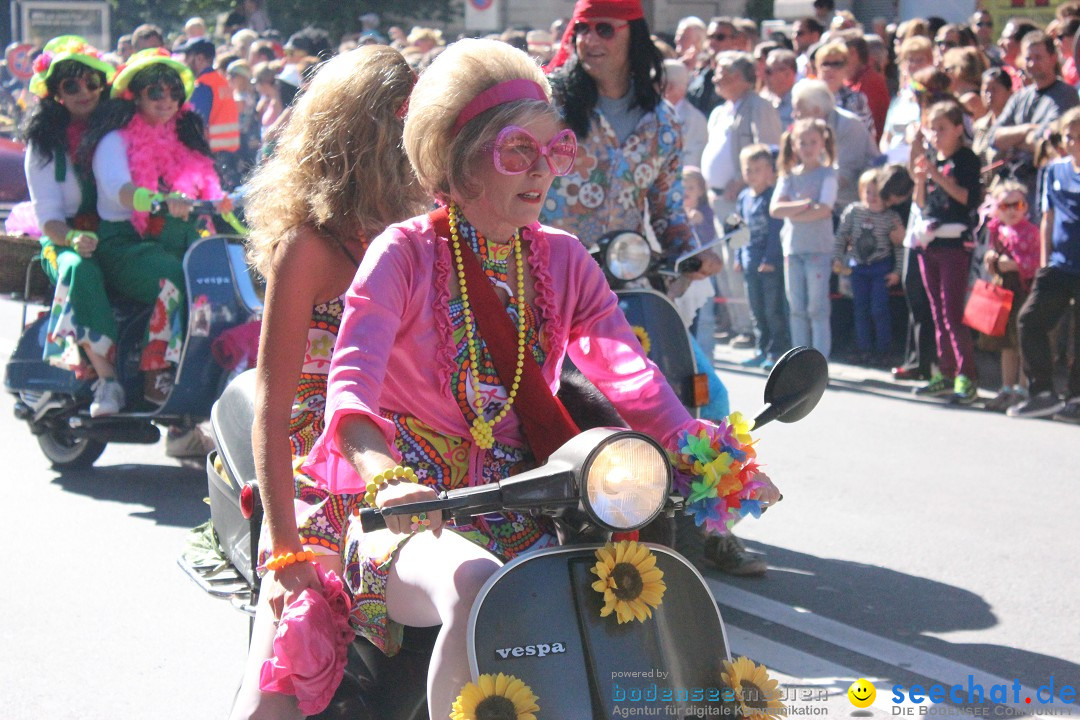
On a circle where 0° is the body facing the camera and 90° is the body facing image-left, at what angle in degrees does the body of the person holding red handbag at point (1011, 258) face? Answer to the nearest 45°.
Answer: approximately 45°

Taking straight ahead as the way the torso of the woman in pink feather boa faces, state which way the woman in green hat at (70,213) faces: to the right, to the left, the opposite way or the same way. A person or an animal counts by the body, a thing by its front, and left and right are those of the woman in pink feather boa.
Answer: the same way

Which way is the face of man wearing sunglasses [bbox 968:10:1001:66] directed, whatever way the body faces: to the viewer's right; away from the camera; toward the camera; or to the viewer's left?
toward the camera

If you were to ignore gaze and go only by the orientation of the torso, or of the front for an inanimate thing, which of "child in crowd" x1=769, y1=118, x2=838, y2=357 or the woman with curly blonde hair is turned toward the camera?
the child in crowd

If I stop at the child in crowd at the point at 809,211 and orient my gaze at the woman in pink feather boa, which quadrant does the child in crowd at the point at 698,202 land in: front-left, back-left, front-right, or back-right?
front-right

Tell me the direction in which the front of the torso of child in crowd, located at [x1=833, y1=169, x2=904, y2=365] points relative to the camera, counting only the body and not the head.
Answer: toward the camera

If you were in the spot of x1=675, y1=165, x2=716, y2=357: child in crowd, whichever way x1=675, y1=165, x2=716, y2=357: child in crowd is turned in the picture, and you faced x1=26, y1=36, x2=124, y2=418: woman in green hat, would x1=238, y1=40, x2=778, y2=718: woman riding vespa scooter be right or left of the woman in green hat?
left

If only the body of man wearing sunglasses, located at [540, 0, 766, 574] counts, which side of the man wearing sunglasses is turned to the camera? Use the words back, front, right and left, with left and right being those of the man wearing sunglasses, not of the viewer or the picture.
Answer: front

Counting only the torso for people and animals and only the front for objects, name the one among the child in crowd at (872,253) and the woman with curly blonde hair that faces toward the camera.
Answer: the child in crowd

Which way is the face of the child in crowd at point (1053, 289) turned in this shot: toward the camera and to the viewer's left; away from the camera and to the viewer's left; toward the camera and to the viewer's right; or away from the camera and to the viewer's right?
toward the camera and to the viewer's left

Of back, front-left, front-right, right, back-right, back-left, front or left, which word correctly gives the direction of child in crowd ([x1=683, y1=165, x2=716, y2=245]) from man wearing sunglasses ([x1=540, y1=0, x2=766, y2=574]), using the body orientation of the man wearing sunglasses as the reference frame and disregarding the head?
back

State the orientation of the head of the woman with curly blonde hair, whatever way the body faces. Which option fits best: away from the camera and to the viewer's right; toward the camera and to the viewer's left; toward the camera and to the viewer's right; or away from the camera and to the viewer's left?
away from the camera and to the viewer's right

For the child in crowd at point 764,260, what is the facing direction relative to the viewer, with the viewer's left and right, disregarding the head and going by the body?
facing the viewer and to the left of the viewer

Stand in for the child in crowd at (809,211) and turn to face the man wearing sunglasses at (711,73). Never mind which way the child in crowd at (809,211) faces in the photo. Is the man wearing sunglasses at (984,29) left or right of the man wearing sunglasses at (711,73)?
right

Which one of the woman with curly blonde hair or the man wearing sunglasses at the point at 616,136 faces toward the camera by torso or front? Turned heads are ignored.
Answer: the man wearing sunglasses
